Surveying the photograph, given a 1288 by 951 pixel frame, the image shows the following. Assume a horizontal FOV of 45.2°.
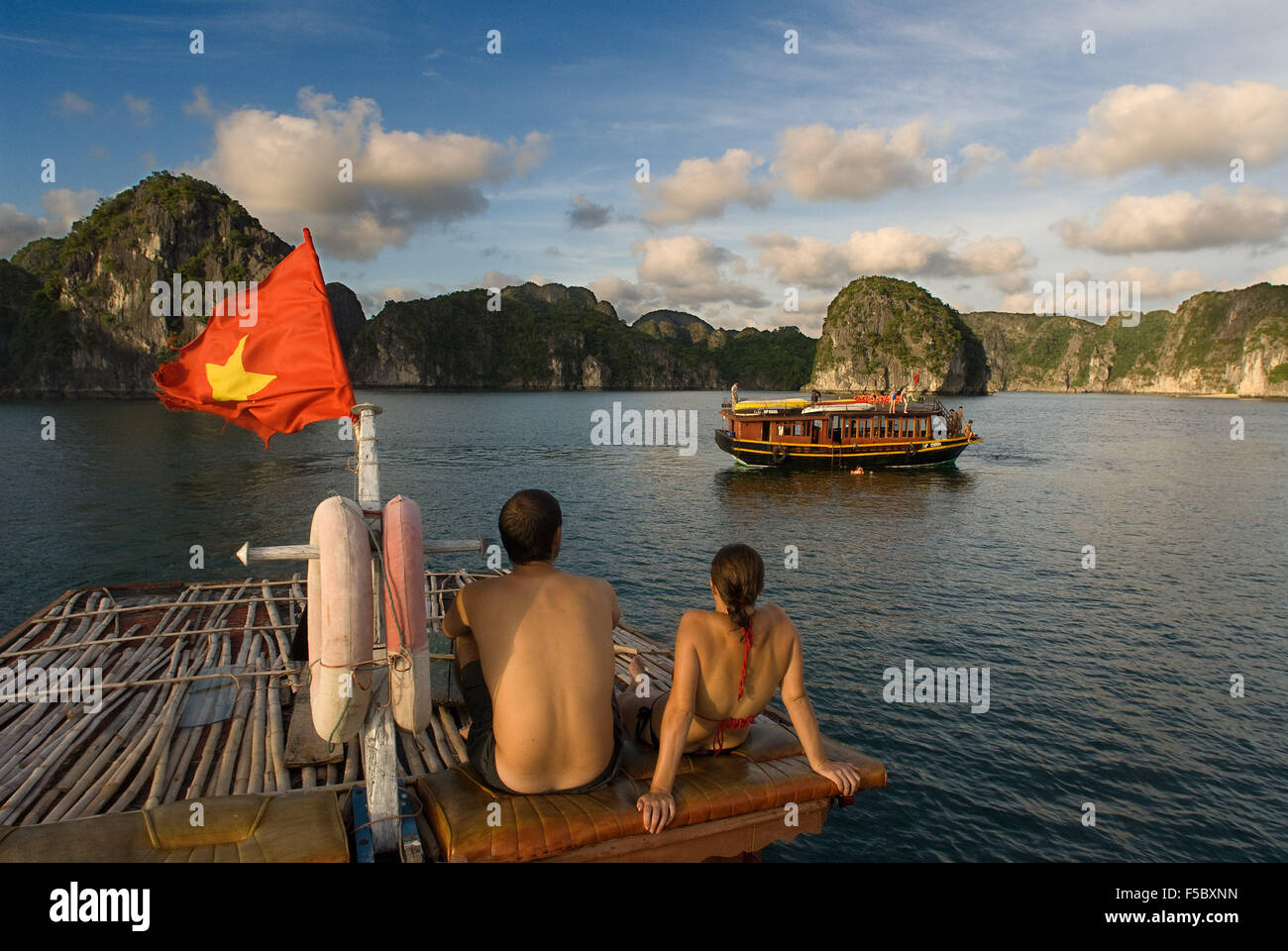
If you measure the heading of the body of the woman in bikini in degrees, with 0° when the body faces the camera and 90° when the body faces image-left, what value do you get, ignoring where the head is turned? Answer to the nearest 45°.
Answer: approximately 135°

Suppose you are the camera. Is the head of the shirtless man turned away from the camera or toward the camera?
away from the camera

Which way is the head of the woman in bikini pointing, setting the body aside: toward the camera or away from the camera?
away from the camera

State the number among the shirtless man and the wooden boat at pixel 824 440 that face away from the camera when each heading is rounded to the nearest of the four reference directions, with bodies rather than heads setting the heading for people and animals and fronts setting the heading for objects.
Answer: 1

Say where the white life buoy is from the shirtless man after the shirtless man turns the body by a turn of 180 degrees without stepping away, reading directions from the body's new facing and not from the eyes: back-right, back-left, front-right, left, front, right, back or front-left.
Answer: right

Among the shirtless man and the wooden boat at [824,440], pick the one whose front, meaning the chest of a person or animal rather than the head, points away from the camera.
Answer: the shirtless man

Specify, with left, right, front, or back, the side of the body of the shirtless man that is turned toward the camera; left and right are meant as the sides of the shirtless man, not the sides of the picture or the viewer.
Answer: back
